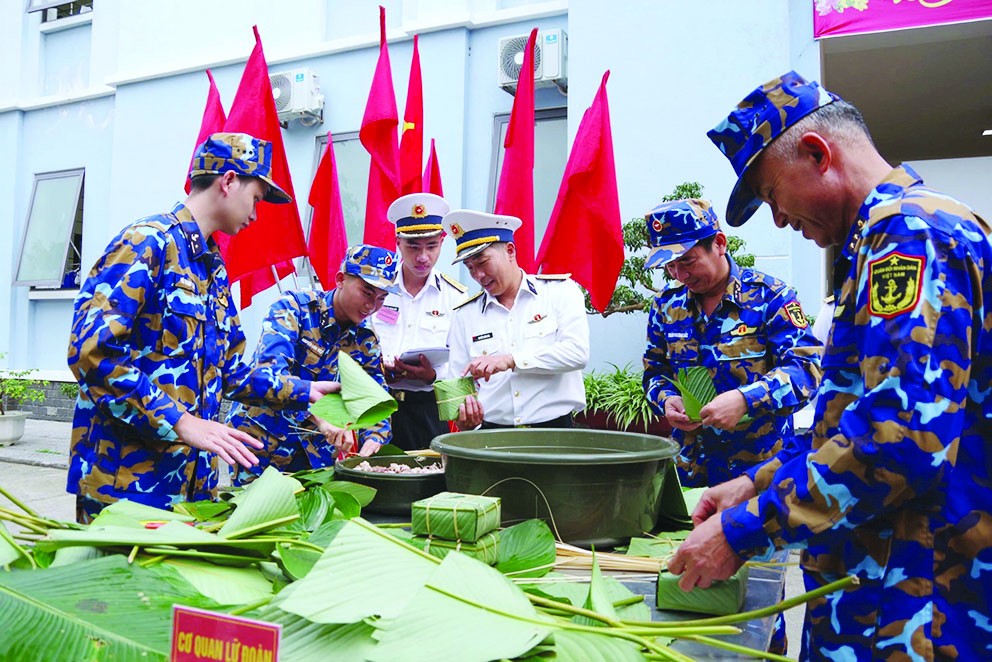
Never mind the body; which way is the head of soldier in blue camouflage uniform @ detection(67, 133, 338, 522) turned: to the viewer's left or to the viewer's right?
to the viewer's right

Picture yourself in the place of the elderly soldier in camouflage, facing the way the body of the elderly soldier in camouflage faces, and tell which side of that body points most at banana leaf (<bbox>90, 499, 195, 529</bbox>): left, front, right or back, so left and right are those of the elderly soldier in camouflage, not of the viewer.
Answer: front

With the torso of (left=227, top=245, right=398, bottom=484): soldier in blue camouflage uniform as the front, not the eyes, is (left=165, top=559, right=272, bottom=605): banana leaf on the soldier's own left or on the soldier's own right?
on the soldier's own right

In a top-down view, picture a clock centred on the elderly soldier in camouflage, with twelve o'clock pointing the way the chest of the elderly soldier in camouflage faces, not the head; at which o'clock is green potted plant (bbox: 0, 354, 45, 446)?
The green potted plant is roughly at 1 o'clock from the elderly soldier in camouflage.

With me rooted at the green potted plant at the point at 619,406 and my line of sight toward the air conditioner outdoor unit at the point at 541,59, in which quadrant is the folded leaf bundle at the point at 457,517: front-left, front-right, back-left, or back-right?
back-left

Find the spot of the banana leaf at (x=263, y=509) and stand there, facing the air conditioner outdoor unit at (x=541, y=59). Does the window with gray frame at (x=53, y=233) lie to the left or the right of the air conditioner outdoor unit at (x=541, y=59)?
left

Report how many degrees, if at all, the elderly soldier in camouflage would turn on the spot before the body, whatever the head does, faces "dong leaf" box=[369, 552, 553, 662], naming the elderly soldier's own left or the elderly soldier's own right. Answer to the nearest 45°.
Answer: approximately 45° to the elderly soldier's own left

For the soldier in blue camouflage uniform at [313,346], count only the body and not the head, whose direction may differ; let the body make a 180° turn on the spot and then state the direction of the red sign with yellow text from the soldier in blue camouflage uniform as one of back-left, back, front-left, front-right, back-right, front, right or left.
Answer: back-left

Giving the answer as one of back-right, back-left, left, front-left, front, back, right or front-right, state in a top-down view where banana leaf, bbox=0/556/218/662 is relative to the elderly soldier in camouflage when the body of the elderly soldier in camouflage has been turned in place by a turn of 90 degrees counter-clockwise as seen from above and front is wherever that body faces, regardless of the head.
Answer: front-right

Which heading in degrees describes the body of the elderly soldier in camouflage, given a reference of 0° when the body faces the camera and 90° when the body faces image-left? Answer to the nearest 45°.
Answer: approximately 90°

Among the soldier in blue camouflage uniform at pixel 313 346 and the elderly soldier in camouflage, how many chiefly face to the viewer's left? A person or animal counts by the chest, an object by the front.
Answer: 1

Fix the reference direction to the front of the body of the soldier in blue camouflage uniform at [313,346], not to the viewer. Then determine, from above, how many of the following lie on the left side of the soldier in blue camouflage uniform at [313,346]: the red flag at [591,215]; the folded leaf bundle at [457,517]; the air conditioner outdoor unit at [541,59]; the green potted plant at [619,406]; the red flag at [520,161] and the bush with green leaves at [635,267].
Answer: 5

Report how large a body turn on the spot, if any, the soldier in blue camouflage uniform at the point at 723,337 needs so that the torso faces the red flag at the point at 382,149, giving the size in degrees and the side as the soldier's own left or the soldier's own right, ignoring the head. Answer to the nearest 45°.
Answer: approximately 90° to the soldier's own right

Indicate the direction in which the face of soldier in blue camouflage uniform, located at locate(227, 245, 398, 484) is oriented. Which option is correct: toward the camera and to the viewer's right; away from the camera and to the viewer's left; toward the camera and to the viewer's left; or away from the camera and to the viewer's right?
toward the camera and to the viewer's right

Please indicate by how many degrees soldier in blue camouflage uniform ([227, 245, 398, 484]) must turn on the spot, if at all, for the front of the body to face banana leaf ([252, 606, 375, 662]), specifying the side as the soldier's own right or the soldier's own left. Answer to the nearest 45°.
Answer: approximately 45° to the soldier's own right

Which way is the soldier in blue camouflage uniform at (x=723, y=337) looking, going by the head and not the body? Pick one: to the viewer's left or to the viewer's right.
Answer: to the viewer's left
